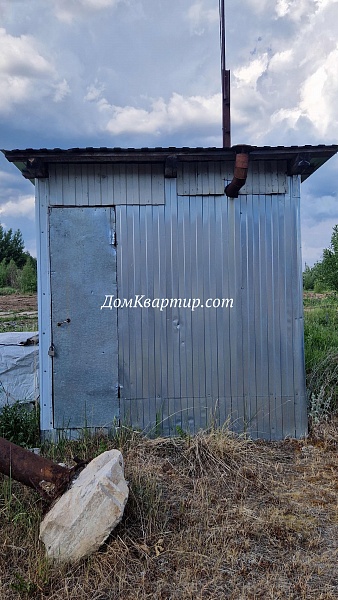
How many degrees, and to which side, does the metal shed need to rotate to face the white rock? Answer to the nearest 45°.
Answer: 0° — it already faces it

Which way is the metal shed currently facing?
toward the camera

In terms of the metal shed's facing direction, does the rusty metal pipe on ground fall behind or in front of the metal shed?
in front

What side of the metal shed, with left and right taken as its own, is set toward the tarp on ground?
right

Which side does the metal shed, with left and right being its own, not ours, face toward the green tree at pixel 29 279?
back

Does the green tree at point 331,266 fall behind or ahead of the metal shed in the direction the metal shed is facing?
behind

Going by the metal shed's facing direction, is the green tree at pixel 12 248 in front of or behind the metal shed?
behind

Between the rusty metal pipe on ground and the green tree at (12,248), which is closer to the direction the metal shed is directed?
the rusty metal pipe on ground

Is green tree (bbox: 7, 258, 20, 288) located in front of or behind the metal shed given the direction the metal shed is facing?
behind

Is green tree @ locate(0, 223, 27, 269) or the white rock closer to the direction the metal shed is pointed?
the white rock
